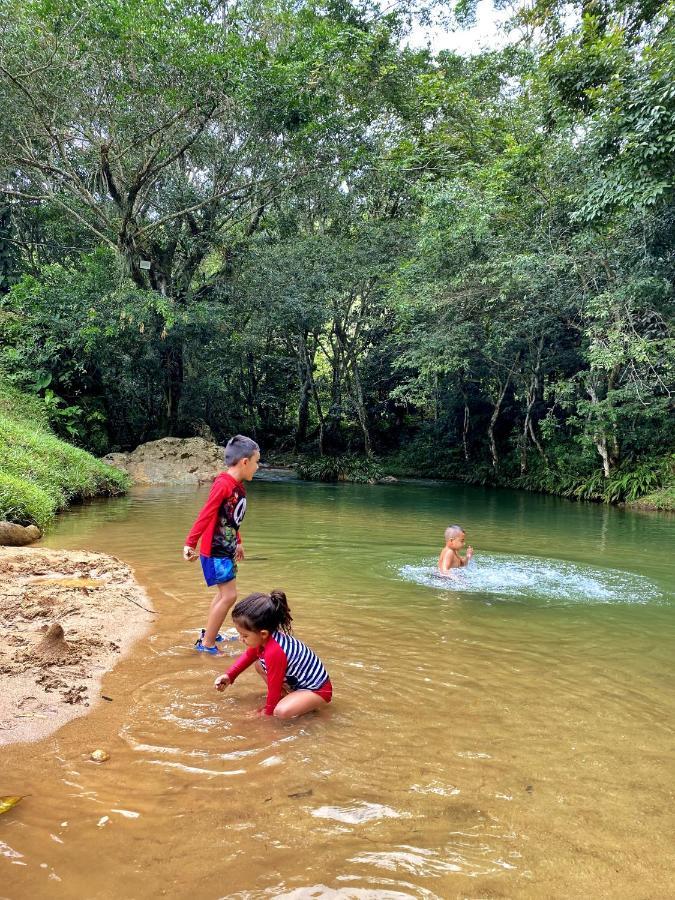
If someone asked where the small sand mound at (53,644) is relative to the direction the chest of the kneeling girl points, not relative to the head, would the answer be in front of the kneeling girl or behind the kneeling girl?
in front

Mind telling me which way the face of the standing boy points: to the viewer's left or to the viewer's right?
to the viewer's right

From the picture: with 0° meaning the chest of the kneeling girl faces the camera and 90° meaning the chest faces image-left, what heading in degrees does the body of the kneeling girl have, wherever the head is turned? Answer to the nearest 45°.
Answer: approximately 90°

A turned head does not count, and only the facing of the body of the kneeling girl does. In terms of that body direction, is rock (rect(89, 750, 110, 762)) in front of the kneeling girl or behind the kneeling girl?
in front

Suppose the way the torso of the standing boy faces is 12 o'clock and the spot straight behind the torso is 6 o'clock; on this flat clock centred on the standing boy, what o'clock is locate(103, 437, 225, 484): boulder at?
The boulder is roughly at 9 o'clock from the standing boy.

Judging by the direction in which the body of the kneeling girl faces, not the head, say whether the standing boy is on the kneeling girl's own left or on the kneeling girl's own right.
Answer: on the kneeling girl's own right

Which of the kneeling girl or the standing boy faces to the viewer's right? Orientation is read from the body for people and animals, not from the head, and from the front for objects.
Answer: the standing boy

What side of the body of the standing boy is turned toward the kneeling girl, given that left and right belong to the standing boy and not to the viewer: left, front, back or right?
right

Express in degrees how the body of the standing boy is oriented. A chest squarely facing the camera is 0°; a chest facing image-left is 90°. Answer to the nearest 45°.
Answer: approximately 270°

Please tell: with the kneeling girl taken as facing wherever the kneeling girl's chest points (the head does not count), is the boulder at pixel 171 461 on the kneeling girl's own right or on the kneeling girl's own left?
on the kneeling girl's own right

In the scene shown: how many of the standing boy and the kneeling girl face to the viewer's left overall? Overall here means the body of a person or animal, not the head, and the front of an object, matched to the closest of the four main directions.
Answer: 1

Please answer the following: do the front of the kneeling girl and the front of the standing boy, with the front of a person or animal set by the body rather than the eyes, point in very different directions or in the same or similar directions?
very different directions
